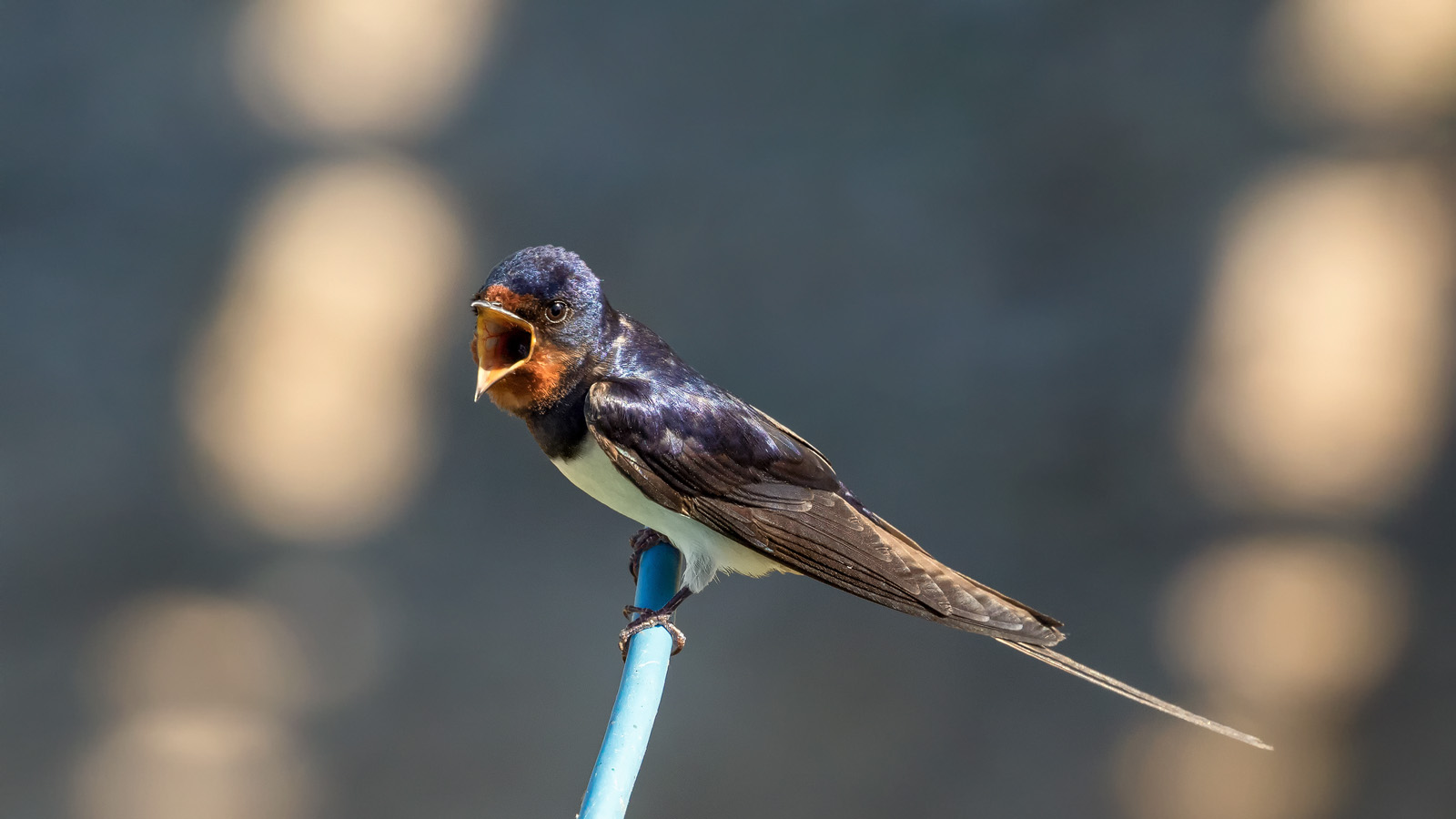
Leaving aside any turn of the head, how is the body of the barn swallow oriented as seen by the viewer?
to the viewer's left
